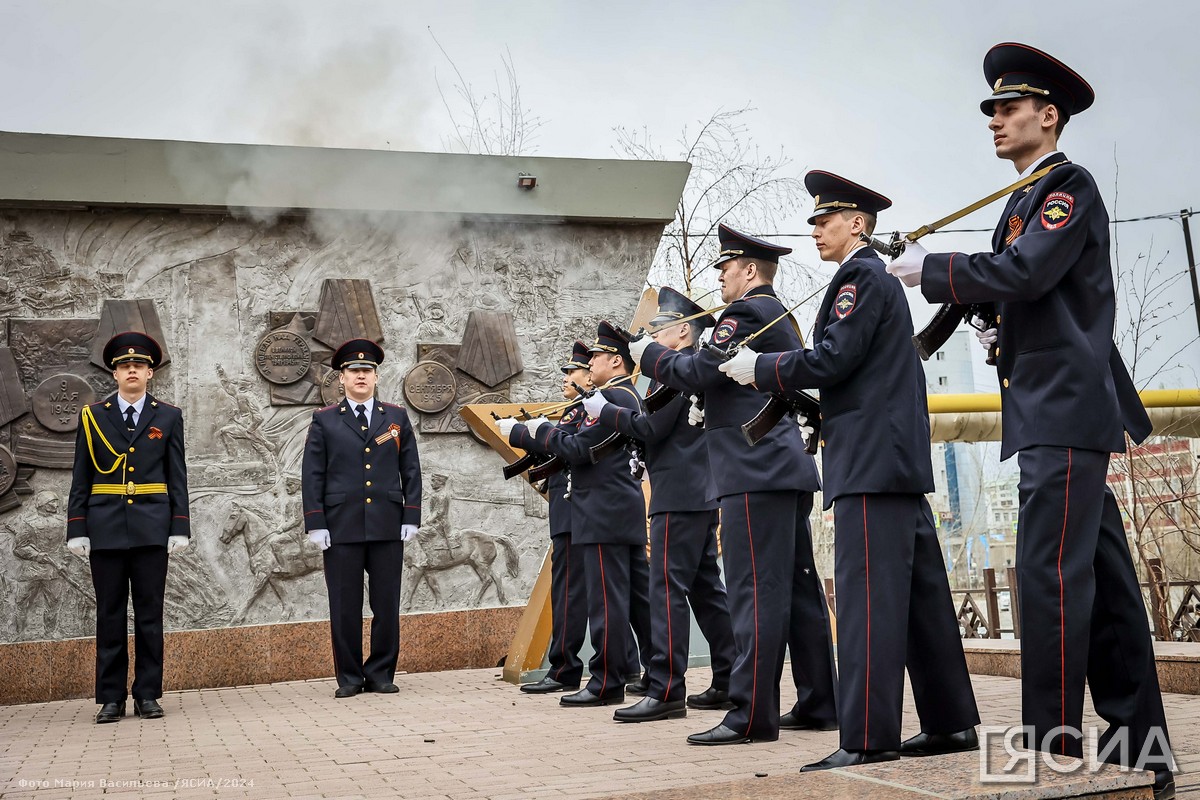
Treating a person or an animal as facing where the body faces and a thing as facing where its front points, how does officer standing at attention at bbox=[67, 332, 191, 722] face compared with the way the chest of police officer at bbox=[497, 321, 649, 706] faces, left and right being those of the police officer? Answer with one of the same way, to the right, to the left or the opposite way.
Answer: to the left

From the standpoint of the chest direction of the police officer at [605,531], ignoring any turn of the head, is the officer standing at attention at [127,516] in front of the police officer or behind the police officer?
in front

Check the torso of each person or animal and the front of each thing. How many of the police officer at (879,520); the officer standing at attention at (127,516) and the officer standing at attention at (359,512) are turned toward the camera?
2

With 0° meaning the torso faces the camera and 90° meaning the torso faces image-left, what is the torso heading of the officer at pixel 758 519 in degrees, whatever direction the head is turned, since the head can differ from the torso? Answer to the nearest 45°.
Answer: approximately 90°

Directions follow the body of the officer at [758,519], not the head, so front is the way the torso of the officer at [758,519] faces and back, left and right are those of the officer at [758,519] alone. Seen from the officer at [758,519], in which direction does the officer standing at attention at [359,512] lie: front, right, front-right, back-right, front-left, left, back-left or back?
front-right

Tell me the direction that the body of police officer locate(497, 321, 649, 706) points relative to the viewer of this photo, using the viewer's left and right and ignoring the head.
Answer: facing to the left of the viewer

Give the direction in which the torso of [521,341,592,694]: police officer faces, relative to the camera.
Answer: to the viewer's left

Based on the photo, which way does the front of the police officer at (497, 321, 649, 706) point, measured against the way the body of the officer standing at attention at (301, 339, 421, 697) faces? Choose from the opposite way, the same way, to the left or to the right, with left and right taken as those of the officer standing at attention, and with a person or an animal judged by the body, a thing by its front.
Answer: to the right

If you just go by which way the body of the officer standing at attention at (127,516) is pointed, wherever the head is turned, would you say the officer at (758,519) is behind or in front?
in front

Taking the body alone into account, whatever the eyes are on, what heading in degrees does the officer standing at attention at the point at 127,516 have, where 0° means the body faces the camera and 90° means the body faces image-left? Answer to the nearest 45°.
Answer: approximately 0°

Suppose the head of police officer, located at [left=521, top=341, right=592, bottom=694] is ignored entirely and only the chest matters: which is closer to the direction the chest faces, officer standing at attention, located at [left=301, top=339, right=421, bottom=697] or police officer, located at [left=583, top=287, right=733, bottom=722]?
the officer standing at attention

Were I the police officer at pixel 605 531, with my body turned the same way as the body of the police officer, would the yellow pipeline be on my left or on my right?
on my right

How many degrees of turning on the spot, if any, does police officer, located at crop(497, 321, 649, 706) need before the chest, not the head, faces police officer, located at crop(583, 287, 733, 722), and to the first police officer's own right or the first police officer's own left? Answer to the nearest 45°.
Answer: approximately 90° to the first police officer's own left

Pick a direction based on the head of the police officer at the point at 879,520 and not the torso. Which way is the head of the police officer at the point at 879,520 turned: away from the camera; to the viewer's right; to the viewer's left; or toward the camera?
to the viewer's left

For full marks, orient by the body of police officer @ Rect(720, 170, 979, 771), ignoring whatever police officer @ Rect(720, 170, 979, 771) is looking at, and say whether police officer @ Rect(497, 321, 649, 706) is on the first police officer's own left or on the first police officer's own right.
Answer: on the first police officer's own right

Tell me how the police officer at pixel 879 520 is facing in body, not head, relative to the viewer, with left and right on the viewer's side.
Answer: facing to the left of the viewer

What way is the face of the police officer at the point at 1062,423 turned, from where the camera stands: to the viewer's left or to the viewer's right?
to the viewer's left

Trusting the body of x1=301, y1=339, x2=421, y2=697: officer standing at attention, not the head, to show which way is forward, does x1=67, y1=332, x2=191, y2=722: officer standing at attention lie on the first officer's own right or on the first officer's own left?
on the first officer's own right

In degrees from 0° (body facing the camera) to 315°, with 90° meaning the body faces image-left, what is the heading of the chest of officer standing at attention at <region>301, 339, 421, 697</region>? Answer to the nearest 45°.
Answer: approximately 0°
